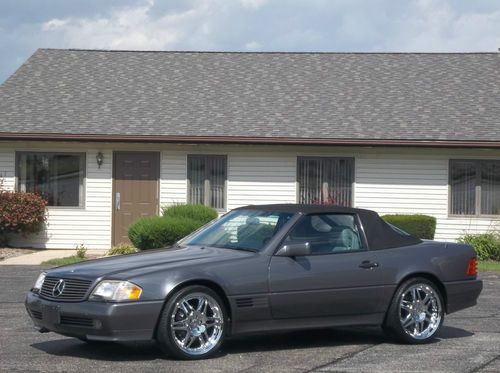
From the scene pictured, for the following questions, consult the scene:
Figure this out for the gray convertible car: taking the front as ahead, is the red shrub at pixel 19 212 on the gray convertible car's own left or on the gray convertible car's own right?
on the gray convertible car's own right

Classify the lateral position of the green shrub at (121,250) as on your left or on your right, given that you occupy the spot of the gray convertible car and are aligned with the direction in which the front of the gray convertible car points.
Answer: on your right

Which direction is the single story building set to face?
toward the camera

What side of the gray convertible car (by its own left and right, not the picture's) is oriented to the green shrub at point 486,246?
back

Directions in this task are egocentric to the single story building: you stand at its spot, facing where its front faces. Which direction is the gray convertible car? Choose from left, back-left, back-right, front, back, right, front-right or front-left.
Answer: front

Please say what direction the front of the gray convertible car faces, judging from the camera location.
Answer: facing the viewer and to the left of the viewer

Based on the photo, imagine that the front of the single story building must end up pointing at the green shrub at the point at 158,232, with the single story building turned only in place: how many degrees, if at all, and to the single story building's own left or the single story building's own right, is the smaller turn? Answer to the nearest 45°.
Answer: approximately 45° to the single story building's own right

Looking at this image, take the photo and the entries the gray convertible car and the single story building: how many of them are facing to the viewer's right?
0
